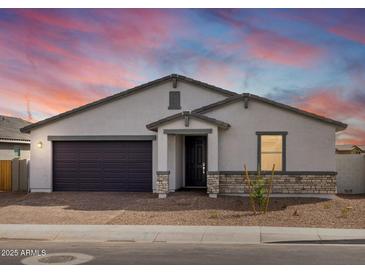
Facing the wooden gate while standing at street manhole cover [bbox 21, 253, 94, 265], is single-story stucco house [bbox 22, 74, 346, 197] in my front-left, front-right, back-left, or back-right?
front-right

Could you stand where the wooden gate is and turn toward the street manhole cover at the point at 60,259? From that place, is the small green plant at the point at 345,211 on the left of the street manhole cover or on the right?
left

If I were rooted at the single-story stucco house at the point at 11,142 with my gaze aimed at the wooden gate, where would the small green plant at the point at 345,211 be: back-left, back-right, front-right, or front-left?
front-left

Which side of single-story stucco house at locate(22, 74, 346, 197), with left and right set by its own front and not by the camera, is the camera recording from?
front

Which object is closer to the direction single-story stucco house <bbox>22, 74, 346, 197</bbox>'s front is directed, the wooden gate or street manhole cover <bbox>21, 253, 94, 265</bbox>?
the street manhole cover

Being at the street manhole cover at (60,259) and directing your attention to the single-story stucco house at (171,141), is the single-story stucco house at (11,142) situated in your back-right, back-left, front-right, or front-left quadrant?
front-left

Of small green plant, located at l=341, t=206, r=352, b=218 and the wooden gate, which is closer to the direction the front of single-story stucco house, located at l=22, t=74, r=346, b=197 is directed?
the small green plant

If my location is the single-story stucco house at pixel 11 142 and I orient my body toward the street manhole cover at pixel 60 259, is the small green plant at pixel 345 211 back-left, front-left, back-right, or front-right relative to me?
front-left

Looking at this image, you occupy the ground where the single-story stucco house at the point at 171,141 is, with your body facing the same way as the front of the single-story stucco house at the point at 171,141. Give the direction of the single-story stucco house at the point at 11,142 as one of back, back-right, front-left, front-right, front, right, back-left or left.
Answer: back-right

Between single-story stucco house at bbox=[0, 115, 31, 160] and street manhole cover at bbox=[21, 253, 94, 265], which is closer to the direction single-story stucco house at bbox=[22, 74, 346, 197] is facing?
the street manhole cover

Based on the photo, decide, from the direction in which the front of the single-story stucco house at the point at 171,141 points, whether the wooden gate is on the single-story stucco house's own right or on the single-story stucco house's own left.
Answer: on the single-story stucco house's own right

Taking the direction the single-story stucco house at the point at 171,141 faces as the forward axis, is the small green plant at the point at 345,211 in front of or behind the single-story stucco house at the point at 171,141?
in front

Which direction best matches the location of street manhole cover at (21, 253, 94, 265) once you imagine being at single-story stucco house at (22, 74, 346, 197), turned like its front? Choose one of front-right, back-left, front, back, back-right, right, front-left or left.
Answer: front
